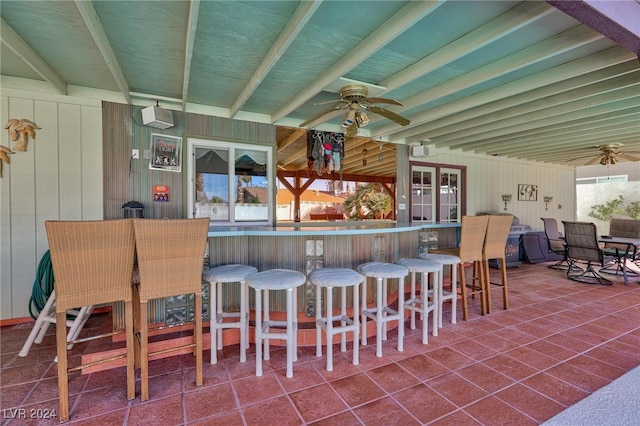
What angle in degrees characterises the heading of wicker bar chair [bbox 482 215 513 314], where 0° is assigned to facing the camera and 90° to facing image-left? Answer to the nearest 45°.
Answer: approximately 135°

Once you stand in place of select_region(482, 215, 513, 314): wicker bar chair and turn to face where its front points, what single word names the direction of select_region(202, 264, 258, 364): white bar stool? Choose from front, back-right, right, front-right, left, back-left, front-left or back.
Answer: left

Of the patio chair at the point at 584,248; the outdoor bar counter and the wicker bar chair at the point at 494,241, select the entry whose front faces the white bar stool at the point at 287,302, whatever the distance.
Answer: the outdoor bar counter

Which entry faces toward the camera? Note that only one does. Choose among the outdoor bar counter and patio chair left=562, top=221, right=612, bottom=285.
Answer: the outdoor bar counter

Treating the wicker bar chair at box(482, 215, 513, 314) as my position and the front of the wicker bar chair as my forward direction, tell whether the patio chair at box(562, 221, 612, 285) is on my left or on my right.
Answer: on my right

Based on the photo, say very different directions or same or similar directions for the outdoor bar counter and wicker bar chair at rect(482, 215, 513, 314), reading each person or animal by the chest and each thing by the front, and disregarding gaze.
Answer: very different directions

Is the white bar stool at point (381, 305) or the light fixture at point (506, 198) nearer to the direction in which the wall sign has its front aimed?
the white bar stool

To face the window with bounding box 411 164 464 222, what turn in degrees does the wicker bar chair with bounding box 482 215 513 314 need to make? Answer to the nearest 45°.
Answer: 0° — it already faces it

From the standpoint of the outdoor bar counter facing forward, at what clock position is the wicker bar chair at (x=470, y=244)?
The wicker bar chair is roughly at 9 o'clock from the outdoor bar counter.

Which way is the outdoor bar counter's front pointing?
toward the camera

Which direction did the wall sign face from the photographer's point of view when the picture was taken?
facing the viewer

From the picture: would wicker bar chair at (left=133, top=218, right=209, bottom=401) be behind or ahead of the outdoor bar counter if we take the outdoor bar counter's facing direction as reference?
ahead

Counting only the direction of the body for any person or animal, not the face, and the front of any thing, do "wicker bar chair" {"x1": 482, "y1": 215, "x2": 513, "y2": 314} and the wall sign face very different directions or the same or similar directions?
very different directions
